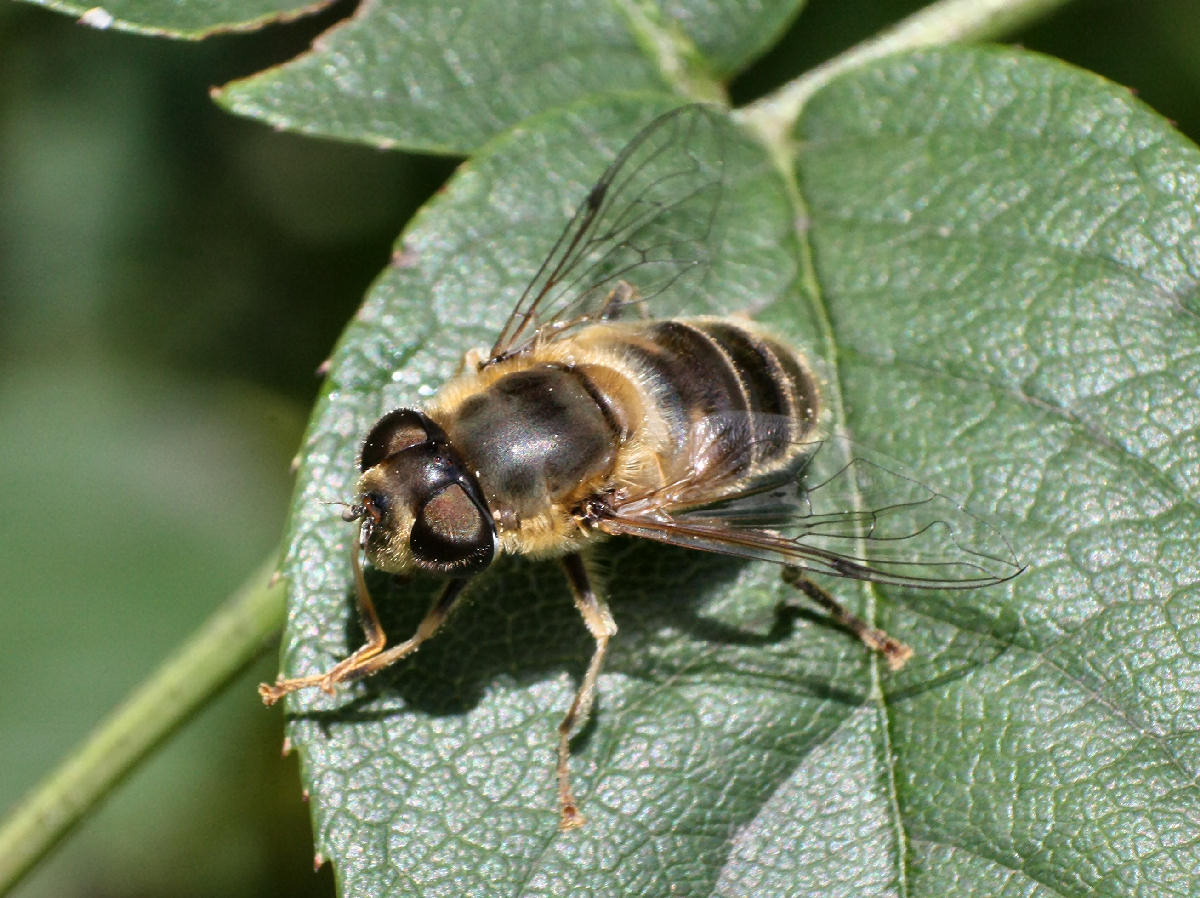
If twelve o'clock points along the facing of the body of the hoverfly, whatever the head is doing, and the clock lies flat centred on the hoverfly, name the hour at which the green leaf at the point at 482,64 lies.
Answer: The green leaf is roughly at 4 o'clock from the hoverfly.

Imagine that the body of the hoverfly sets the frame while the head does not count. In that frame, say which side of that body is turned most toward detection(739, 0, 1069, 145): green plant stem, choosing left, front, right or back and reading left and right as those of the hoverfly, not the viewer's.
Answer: back

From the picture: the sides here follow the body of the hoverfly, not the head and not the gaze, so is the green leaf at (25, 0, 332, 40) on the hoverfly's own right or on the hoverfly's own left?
on the hoverfly's own right

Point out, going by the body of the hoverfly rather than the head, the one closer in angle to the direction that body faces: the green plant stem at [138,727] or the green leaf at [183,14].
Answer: the green plant stem

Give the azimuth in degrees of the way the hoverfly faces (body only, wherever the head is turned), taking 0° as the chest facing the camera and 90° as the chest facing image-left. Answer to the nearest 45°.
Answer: approximately 45°
